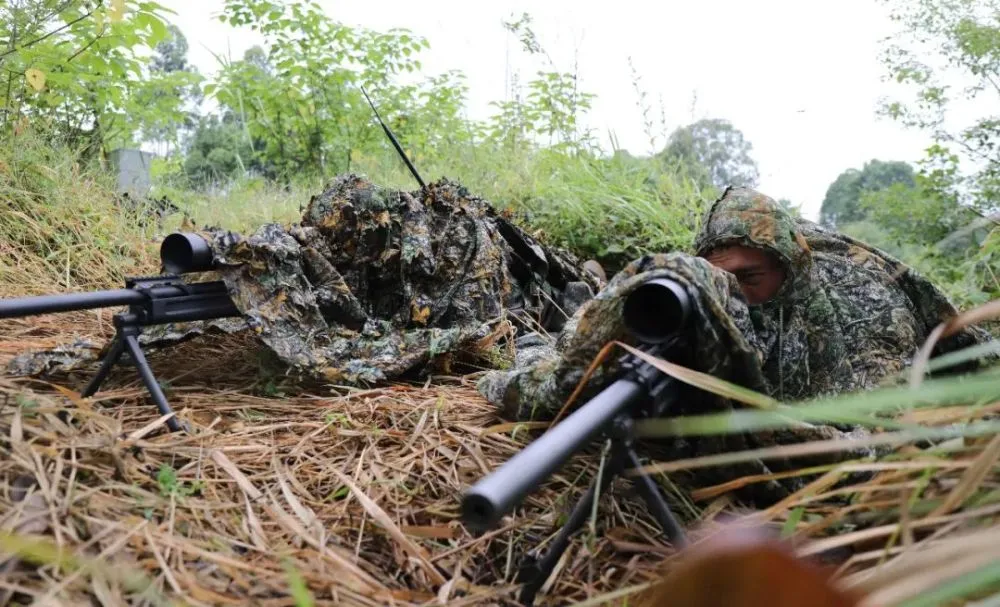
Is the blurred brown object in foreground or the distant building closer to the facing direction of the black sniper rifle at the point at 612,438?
the blurred brown object in foreground

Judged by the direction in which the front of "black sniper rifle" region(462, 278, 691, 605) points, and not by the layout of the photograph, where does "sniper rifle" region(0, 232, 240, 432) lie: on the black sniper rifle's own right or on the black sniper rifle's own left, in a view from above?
on the black sniper rifle's own right

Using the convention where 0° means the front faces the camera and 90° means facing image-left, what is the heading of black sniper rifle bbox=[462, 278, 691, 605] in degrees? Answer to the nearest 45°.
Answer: approximately 45°

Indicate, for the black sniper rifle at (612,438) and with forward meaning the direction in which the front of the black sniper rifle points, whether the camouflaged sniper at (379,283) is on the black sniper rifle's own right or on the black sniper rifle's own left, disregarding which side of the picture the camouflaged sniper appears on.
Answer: on the black sniper rifle's own right

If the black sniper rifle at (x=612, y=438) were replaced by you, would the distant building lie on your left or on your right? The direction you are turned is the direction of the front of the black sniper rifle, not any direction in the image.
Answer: on your right

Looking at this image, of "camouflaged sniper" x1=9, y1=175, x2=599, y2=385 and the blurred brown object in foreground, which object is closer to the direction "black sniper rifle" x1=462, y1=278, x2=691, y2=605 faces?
the blurred brown object in foreground

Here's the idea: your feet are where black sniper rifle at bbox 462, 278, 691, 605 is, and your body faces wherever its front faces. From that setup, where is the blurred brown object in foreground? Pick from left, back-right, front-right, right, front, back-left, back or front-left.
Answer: front-left
